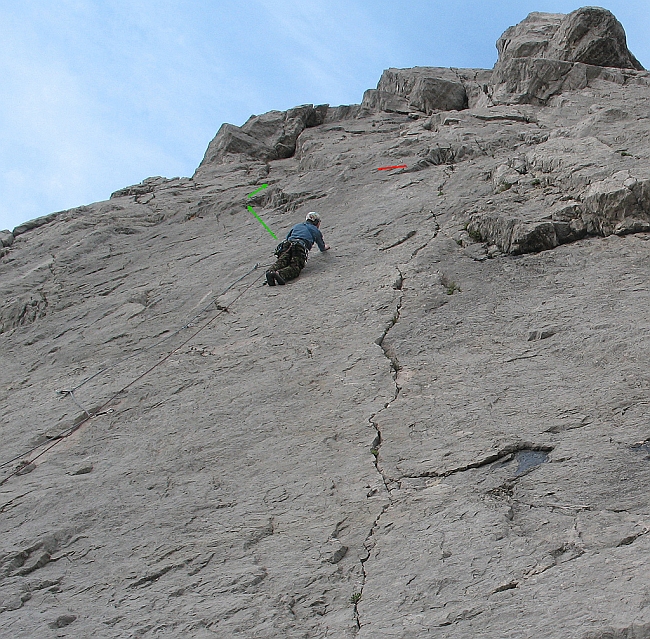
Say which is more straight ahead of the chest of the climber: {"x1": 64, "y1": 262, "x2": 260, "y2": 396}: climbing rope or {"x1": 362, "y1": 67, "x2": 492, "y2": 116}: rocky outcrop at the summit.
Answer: the rocky outcrop at the summit

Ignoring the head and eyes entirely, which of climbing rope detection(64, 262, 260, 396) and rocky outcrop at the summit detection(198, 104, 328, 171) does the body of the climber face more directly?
the rocky outcrop at the summit

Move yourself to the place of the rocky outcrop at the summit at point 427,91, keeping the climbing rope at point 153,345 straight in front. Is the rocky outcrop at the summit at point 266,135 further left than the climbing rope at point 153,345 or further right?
right

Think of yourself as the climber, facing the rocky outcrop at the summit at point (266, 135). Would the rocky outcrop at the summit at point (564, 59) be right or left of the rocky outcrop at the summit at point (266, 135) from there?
right

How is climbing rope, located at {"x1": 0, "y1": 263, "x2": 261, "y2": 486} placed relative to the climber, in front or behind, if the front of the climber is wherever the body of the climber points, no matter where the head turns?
behind

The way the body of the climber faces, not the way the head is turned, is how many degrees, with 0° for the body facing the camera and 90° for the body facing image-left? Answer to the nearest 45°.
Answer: approximately 225°

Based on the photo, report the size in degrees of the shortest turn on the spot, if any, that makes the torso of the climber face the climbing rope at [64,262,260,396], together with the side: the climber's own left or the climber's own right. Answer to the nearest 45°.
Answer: approximately 180°
